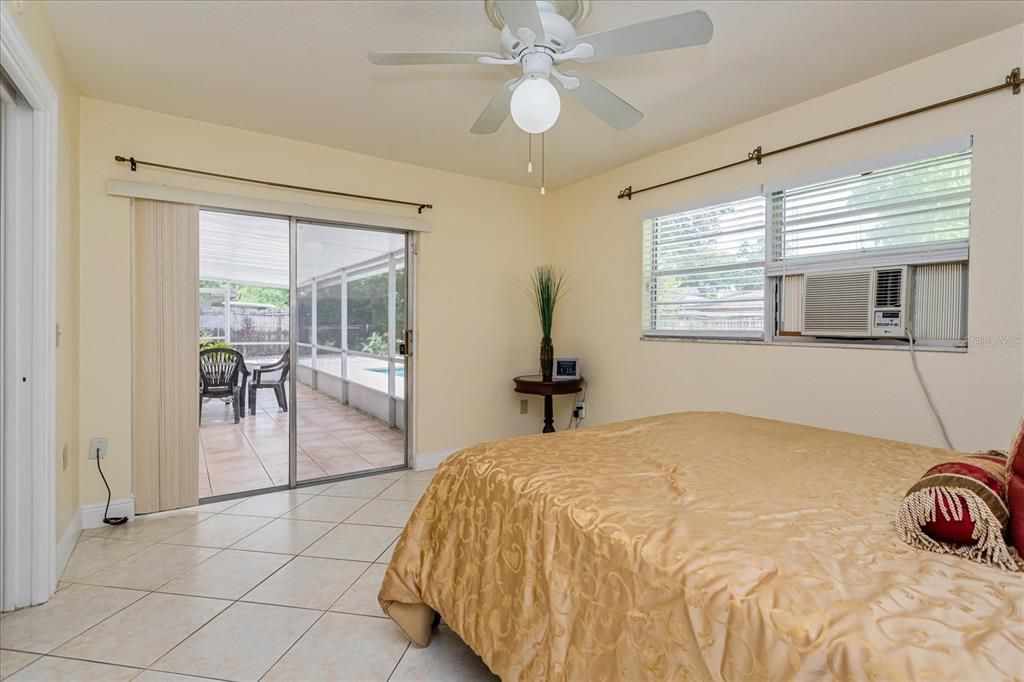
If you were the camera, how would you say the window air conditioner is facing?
facing the viewer and to the left of the viewer

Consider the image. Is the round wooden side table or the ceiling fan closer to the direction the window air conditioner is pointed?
the ceiling fan

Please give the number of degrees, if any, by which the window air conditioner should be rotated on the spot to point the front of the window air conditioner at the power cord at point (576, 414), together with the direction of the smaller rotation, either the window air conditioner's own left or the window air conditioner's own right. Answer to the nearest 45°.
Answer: approximately 45° to the window air conditioner's own right

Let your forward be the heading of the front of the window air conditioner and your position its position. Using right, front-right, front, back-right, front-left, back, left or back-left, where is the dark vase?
front-right

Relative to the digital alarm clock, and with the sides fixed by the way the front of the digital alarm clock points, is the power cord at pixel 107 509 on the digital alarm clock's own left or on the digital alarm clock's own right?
on the digital alarm clock's own right

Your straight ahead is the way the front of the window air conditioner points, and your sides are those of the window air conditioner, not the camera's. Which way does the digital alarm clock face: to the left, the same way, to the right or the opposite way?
to the left

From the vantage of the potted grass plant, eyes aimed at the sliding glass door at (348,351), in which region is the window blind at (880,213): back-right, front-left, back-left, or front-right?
back-left

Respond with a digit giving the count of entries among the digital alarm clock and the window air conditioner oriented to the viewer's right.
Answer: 0

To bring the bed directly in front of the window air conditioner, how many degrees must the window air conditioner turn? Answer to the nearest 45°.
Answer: approximately 45° to its left

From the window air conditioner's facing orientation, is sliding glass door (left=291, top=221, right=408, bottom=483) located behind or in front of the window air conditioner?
in front

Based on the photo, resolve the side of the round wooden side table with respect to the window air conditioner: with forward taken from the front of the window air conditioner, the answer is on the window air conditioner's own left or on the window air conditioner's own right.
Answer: on the window air conditioner's own right

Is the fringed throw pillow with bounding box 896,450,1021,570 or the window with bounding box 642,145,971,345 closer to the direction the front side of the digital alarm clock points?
the fringed throw pillow
